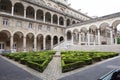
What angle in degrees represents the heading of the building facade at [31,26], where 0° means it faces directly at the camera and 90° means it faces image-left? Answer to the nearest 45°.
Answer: approximately 315°
